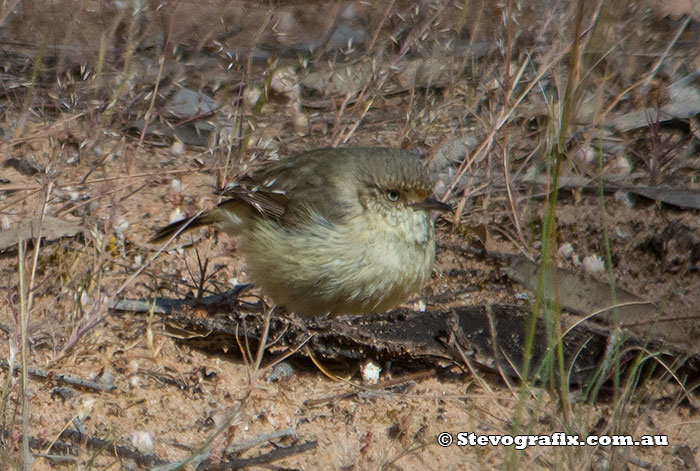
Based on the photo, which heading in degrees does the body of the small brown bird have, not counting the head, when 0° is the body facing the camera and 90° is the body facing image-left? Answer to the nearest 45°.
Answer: approximately 270°
